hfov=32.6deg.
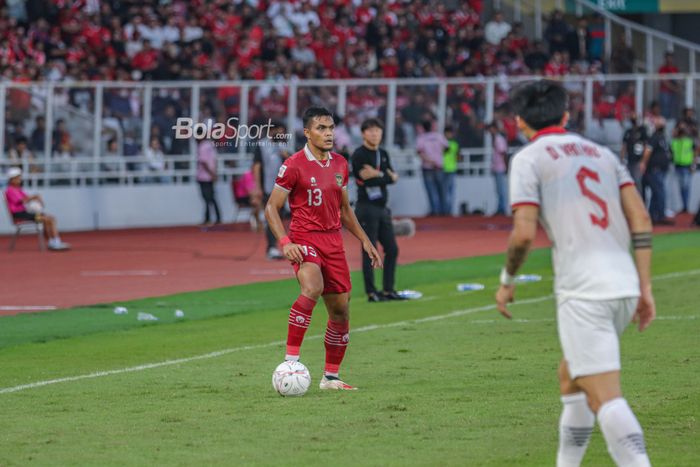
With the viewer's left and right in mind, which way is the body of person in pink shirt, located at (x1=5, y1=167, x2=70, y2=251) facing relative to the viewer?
facing to the right of the viewer

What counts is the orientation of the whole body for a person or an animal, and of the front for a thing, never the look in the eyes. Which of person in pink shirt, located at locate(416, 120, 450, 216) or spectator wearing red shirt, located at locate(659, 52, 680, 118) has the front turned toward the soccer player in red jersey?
the spectator wearing red shirt

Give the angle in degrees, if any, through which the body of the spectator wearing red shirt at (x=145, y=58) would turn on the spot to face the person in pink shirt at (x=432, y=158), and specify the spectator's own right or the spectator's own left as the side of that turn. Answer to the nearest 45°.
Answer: approximately 90° to the spectator's own left

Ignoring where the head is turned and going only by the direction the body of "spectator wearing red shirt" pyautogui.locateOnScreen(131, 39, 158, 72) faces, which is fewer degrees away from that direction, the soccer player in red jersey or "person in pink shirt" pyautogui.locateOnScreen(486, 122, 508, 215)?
the soccer player in red jersey

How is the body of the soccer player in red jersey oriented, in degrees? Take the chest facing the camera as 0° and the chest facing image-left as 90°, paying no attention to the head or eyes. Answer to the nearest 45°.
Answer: approximately 315°

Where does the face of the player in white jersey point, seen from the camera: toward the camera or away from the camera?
away from the camera

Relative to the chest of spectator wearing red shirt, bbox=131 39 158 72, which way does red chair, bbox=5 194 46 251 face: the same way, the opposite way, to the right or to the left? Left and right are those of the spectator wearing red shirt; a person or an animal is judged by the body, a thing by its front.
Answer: to the left

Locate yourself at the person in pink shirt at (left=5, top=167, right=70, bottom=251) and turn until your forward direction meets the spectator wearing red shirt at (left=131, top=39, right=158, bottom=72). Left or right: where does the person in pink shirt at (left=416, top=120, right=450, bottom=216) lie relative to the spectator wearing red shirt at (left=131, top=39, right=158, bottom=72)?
right

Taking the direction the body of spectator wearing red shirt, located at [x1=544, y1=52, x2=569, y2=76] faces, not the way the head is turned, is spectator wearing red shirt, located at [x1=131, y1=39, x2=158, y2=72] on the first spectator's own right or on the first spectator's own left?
on the first spectator's own right

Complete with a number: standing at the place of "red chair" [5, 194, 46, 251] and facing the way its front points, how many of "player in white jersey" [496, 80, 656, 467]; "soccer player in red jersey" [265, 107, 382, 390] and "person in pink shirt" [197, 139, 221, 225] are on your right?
2

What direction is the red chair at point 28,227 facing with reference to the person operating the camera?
facing to the right of the viewer

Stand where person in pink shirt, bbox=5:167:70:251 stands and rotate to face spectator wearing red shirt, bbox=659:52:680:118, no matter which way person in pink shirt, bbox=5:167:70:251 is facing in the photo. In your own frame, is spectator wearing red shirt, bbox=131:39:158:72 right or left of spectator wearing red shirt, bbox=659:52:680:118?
left
